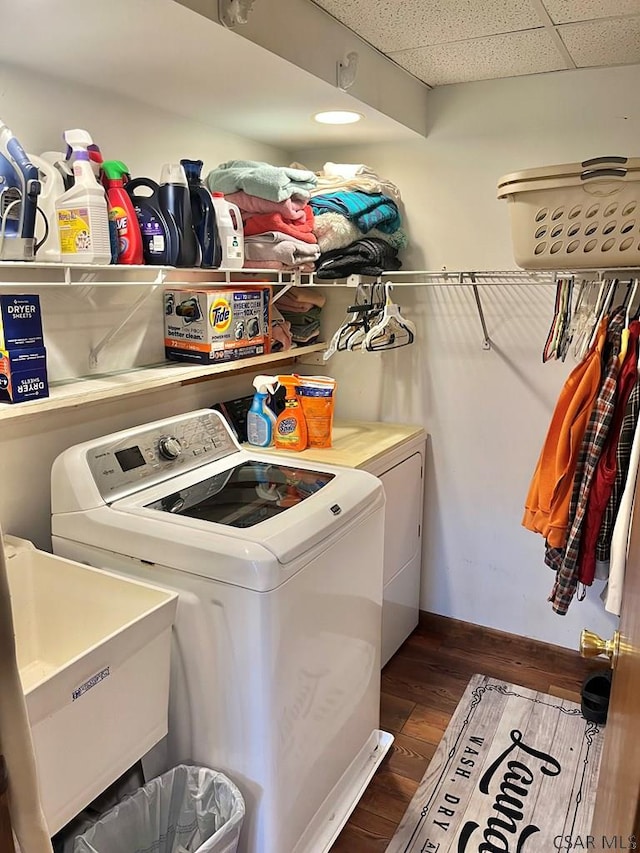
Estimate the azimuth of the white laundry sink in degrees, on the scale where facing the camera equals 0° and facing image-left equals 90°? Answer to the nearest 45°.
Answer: approximately 315°

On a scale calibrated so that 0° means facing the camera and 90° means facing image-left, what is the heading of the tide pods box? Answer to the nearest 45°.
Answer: approximately 315°

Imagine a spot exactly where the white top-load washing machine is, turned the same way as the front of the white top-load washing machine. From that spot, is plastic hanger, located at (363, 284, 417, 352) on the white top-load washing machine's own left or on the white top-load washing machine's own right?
on the white top-load washing machine's own left

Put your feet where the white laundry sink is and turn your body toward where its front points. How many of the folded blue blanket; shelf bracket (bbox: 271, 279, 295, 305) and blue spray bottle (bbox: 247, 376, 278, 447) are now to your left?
3

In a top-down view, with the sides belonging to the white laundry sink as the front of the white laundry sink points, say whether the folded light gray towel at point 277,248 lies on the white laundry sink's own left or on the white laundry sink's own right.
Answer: on the white laundry sink's own left

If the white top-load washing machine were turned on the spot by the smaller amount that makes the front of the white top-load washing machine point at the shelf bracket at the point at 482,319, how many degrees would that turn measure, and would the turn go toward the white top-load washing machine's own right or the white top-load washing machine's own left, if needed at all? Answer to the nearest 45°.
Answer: approximately 90° to the white top-load washing machine's own left

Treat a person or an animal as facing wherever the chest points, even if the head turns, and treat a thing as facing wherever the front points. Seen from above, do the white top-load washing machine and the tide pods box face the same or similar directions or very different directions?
same or similar directions

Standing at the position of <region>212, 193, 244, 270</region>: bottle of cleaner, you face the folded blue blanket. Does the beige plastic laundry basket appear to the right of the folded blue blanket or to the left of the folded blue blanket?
right

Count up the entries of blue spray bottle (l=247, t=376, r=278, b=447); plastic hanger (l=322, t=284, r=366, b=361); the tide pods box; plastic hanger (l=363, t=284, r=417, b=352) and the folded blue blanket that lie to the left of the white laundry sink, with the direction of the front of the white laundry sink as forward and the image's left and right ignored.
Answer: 5

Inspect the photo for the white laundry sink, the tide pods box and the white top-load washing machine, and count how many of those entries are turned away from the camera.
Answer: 0
